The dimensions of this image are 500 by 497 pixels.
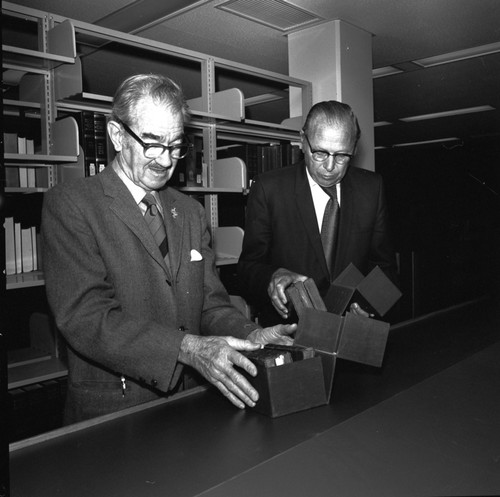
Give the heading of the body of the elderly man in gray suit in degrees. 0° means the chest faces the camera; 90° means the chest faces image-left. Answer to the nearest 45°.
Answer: approximately 315°

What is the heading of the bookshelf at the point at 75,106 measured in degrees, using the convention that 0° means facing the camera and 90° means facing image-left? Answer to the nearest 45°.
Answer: approximately 315°

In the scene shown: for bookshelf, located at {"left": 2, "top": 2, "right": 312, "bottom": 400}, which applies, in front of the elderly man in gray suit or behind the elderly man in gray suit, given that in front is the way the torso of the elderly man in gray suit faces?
behind

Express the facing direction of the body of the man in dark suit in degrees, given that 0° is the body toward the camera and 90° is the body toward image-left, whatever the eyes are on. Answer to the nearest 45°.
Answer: approximately 0°

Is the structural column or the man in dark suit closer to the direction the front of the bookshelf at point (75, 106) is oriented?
the man in dark suit

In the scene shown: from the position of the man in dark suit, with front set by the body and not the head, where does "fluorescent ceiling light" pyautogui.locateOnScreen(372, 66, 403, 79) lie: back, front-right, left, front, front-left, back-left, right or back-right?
back

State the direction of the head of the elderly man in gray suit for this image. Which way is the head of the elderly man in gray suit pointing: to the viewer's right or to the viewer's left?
to the viewer's right

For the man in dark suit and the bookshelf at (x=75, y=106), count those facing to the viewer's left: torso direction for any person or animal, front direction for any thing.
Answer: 0

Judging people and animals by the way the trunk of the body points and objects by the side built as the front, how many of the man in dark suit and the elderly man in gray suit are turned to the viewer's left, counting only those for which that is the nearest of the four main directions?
0
